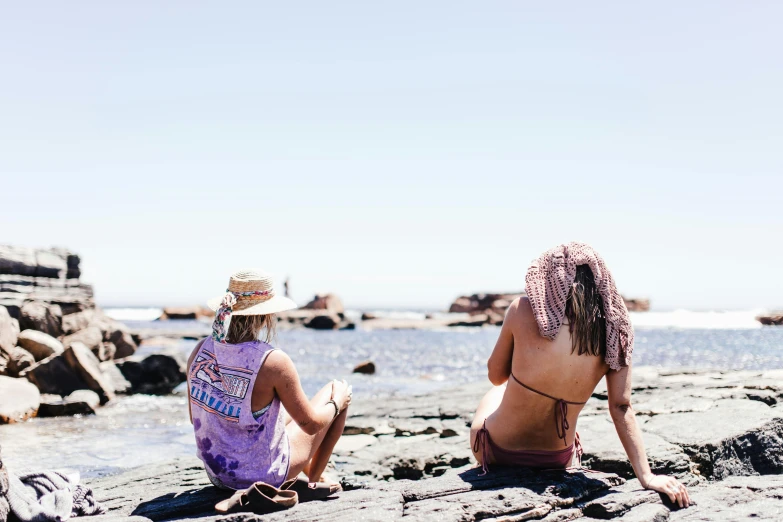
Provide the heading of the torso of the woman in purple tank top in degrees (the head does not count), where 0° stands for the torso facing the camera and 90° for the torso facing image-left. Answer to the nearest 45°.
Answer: approximately 225°

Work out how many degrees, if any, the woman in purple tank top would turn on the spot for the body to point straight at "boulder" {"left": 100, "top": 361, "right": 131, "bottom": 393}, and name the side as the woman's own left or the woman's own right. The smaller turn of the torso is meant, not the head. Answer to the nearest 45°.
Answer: approximately 45° to the woman's own left

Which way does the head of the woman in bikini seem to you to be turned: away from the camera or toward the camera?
away from the camera

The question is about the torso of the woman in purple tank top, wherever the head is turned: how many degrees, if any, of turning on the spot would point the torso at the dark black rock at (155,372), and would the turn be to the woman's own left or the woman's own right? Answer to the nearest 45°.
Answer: approximately 45° to the woman's own left

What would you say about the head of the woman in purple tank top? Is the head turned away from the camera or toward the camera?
away from the camera

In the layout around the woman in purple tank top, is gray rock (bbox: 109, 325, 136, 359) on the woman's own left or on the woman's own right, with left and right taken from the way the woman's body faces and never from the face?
on the woman's own left

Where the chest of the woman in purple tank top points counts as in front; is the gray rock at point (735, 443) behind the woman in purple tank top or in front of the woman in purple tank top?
in front
